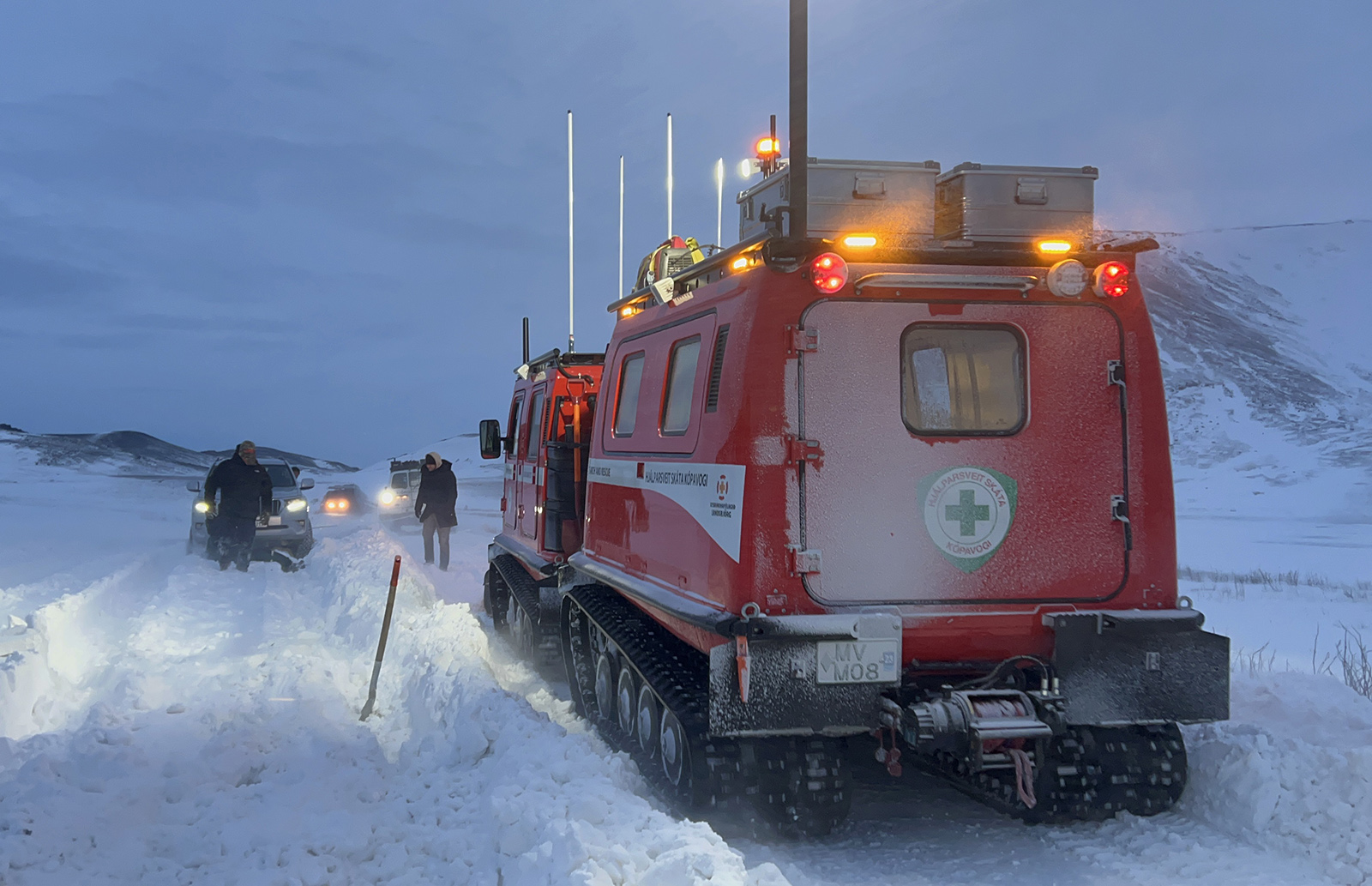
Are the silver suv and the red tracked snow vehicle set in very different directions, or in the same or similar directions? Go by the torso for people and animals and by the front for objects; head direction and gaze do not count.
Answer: very different directions

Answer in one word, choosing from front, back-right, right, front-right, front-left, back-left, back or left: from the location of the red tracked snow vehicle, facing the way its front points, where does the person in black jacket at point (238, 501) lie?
front

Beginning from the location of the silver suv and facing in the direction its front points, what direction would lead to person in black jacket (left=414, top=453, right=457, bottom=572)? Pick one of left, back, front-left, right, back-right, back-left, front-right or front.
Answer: front-left

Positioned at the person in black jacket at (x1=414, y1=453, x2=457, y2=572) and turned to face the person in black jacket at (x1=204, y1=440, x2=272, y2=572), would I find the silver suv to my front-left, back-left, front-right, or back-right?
front-right

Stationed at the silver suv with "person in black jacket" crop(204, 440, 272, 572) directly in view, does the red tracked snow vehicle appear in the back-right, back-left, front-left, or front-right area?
front-left

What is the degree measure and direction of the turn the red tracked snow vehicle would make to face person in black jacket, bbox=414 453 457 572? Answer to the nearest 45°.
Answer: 0° — it already faces them

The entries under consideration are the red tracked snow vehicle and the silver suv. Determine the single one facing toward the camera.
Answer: the silver suv

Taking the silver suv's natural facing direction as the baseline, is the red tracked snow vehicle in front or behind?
in front

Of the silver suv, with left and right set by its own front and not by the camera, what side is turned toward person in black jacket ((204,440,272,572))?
front

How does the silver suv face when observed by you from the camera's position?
facing the viewer

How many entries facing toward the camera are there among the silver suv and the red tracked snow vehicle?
1

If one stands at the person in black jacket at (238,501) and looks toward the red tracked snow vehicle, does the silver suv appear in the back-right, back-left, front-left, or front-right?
back-left

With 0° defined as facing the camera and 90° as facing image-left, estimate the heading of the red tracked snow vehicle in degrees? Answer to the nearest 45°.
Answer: approximately 135°

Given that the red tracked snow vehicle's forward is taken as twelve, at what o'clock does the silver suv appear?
The silver suv is roughly at 12 o'clock from the red tracked snow vehicle.
